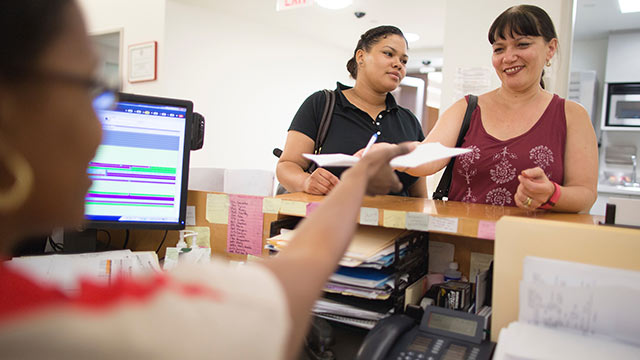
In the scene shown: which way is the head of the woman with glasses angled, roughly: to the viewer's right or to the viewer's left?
to the viewer's right

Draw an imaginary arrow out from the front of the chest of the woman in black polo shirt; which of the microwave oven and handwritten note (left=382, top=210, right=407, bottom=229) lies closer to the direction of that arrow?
the handwritten note

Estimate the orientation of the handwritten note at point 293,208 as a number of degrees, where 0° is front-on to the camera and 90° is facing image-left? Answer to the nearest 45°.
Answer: approximately 0°

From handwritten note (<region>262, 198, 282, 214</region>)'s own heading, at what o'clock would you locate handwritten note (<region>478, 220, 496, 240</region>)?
handwritten note (<region>478, 220, 496, 240</region>) is roughly at 10 o'clock from handwritten note (<region>262, 198, 282, 214</region>).

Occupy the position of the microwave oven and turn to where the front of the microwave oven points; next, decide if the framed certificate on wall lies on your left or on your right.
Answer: on your right

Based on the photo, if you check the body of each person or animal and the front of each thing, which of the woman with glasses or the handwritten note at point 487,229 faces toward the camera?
the handwritten note

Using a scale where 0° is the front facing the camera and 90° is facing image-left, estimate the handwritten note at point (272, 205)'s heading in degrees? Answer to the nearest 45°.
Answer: approximately 0°

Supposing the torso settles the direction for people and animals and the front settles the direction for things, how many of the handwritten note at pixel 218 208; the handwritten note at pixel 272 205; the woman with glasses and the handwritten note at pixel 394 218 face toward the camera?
3

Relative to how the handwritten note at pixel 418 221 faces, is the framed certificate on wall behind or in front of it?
behind

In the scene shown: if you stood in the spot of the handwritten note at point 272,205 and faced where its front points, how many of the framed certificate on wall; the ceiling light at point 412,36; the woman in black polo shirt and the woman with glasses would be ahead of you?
1

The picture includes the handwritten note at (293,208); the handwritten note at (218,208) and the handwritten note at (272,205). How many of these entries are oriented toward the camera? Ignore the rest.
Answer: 3

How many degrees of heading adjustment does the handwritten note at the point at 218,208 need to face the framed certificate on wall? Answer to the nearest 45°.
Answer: approximately 180°

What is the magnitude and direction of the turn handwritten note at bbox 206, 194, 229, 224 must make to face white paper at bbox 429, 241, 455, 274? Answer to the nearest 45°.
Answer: approximately 45° to its left

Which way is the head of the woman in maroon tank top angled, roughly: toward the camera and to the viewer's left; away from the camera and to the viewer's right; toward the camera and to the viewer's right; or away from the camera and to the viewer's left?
toward the camera and to the viewer's left

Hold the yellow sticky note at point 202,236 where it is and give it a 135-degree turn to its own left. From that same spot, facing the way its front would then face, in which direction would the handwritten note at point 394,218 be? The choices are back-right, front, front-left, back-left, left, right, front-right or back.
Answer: right

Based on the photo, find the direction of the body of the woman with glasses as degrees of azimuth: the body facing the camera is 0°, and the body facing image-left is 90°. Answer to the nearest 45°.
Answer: approximately 225°

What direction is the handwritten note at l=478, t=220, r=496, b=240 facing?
toward the camera

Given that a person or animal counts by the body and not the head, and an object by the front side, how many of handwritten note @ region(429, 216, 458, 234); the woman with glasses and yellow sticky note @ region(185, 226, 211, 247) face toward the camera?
2

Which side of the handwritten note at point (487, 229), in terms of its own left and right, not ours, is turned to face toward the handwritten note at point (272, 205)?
right
